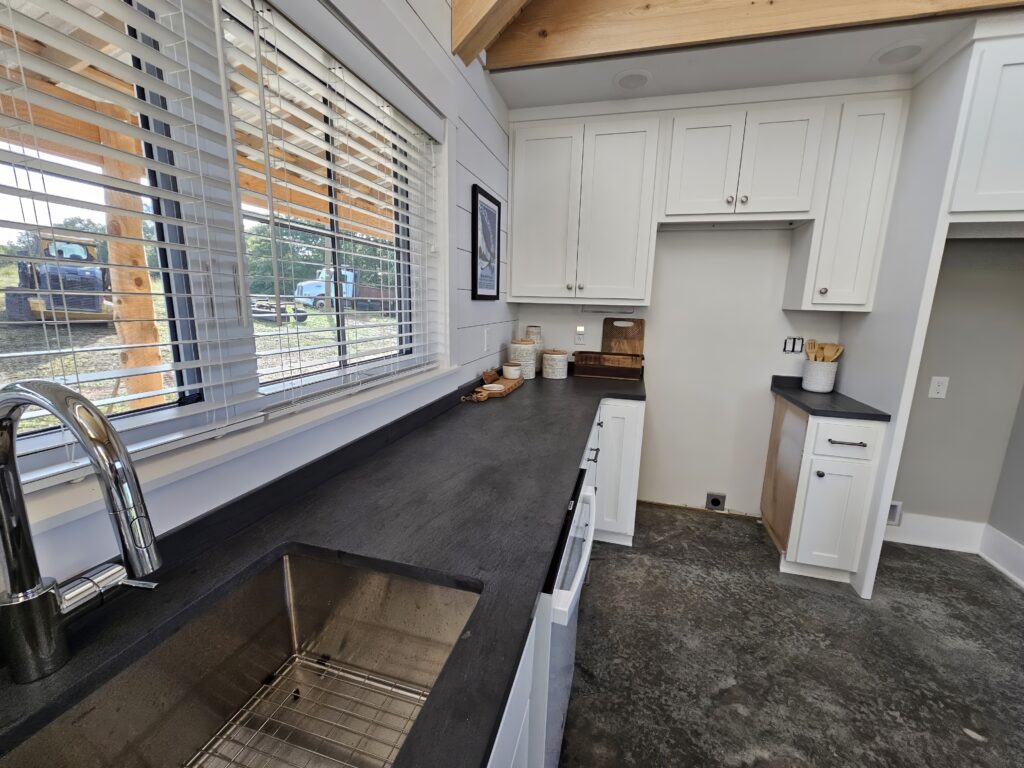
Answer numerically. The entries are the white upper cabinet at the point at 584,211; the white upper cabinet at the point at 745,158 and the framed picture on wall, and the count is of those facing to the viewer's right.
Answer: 1

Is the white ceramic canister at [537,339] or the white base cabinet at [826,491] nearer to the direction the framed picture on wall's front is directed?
the white base cabinet

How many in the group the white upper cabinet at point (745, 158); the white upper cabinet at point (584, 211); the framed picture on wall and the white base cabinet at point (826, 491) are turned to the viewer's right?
1

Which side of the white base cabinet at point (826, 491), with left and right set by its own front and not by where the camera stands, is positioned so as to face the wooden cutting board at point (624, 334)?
right

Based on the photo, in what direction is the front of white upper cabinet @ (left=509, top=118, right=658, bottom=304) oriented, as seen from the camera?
facing the viewer

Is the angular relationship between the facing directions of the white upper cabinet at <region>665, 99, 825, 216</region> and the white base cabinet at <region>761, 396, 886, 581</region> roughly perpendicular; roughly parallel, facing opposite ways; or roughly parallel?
roughly parallel

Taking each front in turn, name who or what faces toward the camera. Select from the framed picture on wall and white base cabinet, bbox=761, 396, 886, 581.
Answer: the white base cabinet

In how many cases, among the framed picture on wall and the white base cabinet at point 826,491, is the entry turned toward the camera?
1

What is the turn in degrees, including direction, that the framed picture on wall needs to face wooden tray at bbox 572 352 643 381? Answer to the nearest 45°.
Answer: approximately 45° to its left

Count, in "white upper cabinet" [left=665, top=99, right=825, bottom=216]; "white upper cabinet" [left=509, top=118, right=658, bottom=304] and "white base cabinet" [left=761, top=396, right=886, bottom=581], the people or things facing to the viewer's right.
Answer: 0

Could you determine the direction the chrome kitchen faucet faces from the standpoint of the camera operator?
facing the viewer and to the right of the viewer

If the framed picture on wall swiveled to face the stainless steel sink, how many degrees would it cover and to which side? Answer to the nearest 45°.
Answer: approximately 90° to its right

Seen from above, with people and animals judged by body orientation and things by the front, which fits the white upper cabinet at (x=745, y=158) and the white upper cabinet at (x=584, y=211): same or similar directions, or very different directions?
same or similar directions
